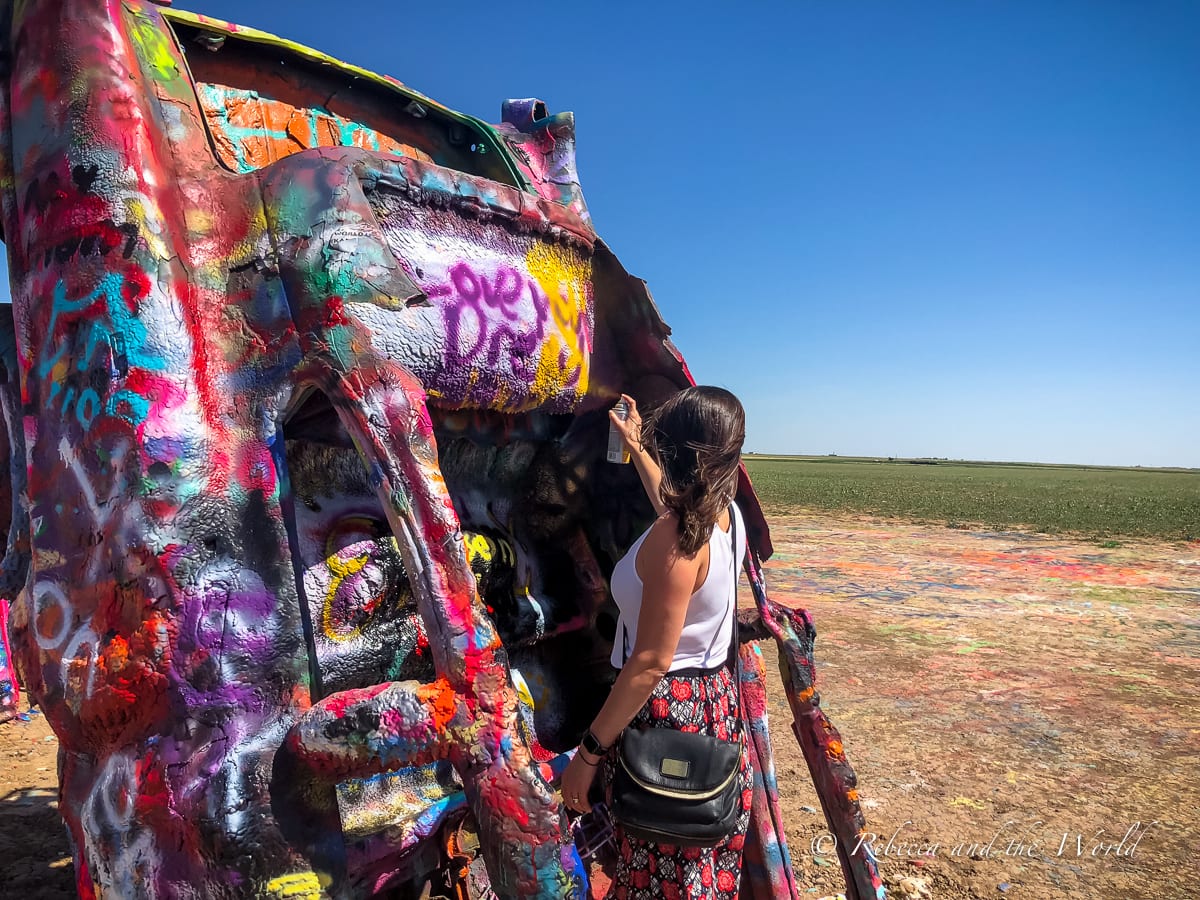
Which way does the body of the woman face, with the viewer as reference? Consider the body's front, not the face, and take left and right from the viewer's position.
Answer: facing away from the viewer and to the left of the viewer

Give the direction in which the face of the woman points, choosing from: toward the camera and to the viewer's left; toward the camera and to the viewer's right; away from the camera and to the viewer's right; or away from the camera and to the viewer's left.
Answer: away from the camera and to the viewer's left
